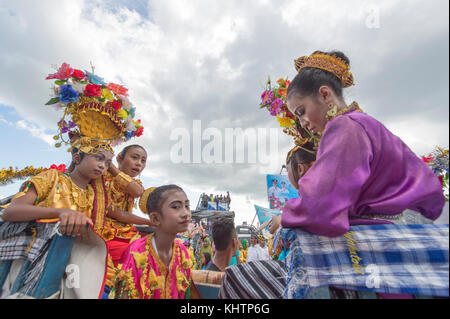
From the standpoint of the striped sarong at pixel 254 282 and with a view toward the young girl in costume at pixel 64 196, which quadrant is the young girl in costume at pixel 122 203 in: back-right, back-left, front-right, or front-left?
front-right

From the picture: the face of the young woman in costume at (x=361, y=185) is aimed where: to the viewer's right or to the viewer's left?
to the viewer's left

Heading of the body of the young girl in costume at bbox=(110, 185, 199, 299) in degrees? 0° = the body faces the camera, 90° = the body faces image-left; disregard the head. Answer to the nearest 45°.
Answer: approximately 315°

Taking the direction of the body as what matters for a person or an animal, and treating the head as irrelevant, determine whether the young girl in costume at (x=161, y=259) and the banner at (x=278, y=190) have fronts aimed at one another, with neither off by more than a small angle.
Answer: no

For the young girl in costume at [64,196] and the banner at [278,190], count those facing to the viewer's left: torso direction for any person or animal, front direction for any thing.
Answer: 0

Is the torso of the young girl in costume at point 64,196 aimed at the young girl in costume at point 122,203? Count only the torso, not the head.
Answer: no

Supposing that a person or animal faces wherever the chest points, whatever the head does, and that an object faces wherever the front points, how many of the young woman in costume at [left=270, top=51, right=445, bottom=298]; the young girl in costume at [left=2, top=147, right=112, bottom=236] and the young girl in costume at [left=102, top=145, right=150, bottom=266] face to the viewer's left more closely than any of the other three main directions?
1

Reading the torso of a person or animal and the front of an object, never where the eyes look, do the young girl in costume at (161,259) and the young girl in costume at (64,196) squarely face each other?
no

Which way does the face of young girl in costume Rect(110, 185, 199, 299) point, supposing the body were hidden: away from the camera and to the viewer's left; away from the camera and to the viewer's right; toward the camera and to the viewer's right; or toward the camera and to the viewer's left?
toward the camera and to the viewer's right

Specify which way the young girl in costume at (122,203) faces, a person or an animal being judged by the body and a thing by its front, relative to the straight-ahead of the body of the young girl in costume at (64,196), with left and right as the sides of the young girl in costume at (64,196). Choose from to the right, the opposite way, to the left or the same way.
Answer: the same way

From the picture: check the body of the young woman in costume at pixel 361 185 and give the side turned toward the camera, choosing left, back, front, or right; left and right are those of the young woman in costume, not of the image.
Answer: left

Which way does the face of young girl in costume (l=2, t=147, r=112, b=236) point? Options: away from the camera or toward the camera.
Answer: toward the camera
